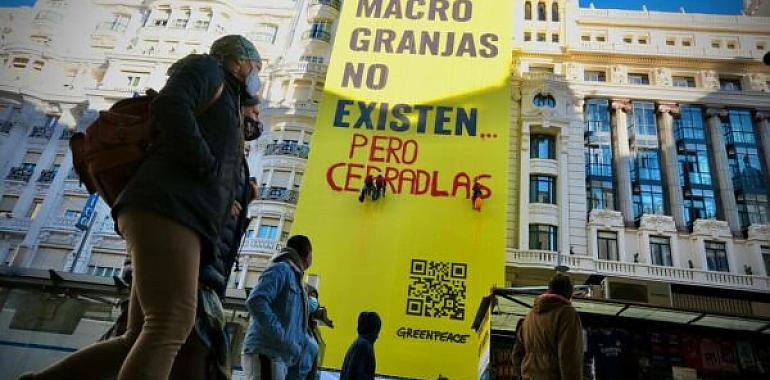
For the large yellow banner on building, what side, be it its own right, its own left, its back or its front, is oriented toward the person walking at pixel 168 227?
front

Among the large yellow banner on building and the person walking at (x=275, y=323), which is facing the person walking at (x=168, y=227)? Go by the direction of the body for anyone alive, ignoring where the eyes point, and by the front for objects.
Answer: the large yellow banner on building

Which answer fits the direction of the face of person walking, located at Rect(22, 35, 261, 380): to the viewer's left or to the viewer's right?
to the viewer's right

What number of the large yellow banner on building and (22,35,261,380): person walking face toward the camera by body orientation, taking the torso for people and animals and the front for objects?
1

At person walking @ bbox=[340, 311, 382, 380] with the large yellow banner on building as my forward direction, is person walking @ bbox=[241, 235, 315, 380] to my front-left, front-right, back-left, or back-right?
back-left

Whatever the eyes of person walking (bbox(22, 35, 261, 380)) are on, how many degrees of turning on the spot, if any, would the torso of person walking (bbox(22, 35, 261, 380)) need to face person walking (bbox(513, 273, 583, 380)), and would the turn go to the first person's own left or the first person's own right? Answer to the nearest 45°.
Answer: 0° — they already face them

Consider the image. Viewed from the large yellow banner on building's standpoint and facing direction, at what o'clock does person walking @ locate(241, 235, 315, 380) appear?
The person walking is roughly at 12 o'clock from the large yellow banner on building.

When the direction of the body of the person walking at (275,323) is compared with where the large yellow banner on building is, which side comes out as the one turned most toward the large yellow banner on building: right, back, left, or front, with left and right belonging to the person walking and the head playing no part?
left

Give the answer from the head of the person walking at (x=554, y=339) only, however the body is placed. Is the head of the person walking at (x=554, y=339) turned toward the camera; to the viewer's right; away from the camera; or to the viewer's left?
away from the camera

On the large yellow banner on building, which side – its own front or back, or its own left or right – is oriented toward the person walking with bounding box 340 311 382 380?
front

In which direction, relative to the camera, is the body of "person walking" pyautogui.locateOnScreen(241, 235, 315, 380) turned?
to the viewer's right
